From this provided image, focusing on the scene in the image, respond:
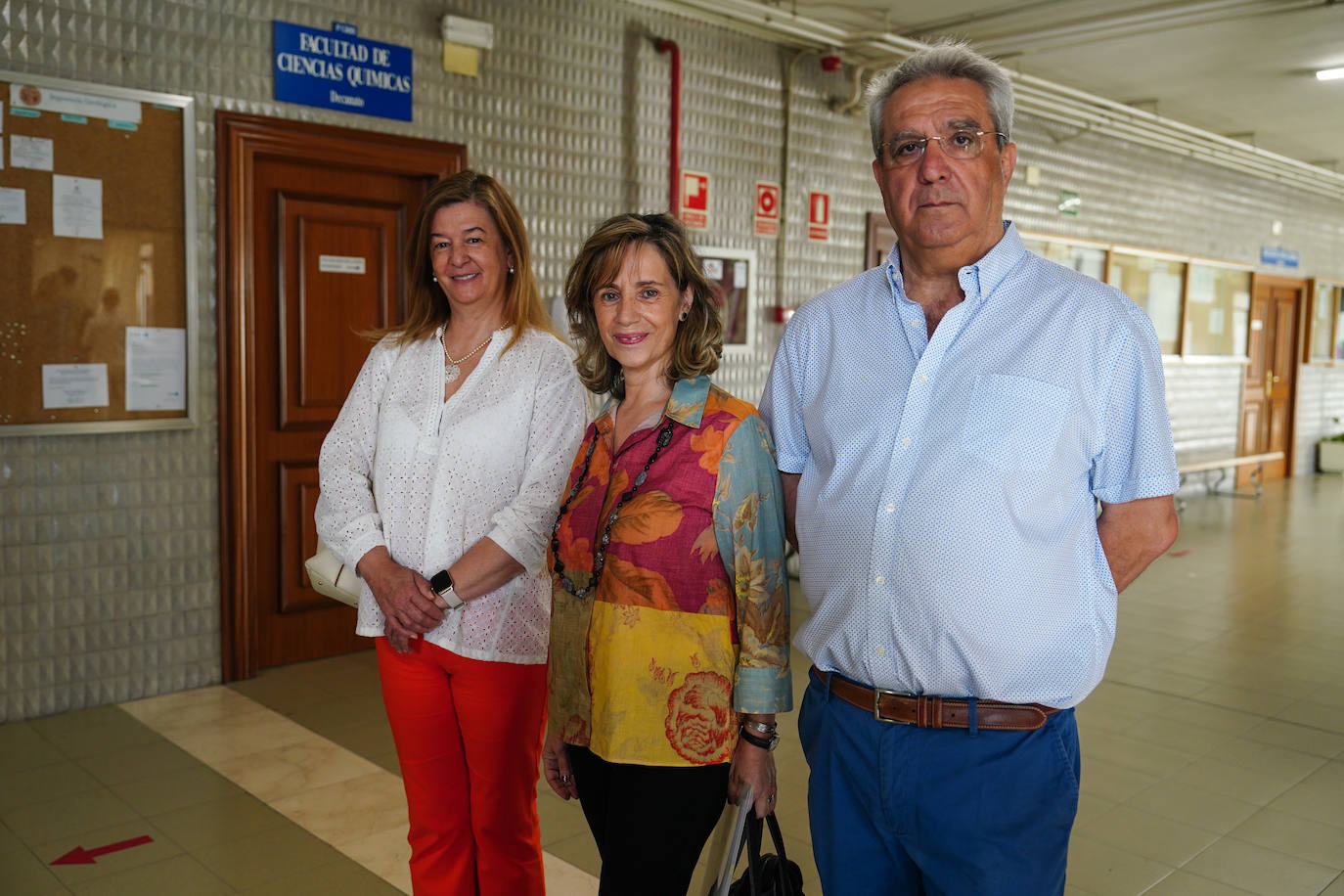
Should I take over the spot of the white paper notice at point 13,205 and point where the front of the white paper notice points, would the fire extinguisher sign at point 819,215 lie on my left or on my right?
on my left

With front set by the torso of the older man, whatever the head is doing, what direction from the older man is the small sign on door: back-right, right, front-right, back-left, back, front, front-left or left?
right

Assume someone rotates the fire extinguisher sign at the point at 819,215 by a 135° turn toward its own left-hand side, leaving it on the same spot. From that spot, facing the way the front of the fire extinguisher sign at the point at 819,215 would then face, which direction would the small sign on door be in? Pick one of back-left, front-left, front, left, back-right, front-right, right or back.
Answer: back-left

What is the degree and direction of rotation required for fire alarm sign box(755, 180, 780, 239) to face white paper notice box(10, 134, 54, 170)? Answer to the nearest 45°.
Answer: approximately 90° to its right

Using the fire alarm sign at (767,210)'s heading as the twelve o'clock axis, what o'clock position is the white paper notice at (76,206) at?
The white paper notice is roughly at 3 o'clock from the fire alarm sign.

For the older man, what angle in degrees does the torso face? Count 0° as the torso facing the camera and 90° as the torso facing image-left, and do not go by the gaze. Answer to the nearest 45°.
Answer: approximately 45°

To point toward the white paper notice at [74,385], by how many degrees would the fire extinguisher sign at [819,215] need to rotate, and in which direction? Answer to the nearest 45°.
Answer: approximately 90° to its right

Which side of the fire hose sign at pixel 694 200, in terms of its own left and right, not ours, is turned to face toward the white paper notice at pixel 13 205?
right

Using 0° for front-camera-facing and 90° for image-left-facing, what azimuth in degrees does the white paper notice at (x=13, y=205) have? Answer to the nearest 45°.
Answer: approximately 315°

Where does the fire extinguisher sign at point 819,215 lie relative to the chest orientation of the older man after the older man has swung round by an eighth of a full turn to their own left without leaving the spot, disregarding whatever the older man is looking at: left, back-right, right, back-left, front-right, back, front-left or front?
back

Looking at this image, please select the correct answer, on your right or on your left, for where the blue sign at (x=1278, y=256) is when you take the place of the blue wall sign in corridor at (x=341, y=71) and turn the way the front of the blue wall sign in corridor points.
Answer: on your left
